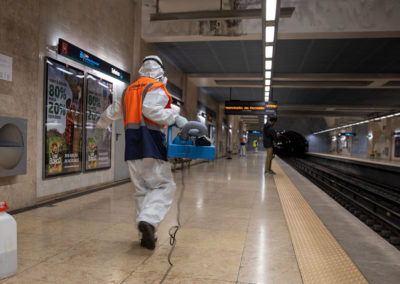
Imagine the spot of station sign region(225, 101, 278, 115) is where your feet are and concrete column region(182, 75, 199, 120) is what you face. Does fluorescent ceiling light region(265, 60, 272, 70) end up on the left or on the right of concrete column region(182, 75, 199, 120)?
left

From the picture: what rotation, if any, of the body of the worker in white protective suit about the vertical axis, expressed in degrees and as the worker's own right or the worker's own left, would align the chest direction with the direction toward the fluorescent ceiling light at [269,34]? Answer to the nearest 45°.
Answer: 0° — they already face it

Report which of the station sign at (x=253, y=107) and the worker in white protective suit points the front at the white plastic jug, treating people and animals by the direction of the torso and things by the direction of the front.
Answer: the station sign

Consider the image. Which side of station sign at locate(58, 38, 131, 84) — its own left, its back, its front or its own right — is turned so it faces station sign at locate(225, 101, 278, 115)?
left

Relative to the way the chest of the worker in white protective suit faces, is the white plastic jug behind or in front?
behind

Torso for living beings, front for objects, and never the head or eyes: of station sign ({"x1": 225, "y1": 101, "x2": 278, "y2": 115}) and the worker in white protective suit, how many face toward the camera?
1

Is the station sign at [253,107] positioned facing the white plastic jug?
yes

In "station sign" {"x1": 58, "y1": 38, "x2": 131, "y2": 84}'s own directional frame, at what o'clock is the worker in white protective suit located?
The worker in white protective suit is roughly at 1 o'clock from the station sign.

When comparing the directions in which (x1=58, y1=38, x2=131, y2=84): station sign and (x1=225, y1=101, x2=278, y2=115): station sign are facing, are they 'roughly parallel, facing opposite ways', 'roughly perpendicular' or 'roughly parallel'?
roughly perpendicular

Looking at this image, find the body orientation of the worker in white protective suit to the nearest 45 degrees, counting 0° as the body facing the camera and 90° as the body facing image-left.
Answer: approximately 225°

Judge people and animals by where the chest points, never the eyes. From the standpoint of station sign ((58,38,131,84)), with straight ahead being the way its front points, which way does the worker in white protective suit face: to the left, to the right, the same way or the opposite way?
to the left

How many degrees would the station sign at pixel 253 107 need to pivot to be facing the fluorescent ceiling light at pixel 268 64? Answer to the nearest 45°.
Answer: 0° — it already faces it
